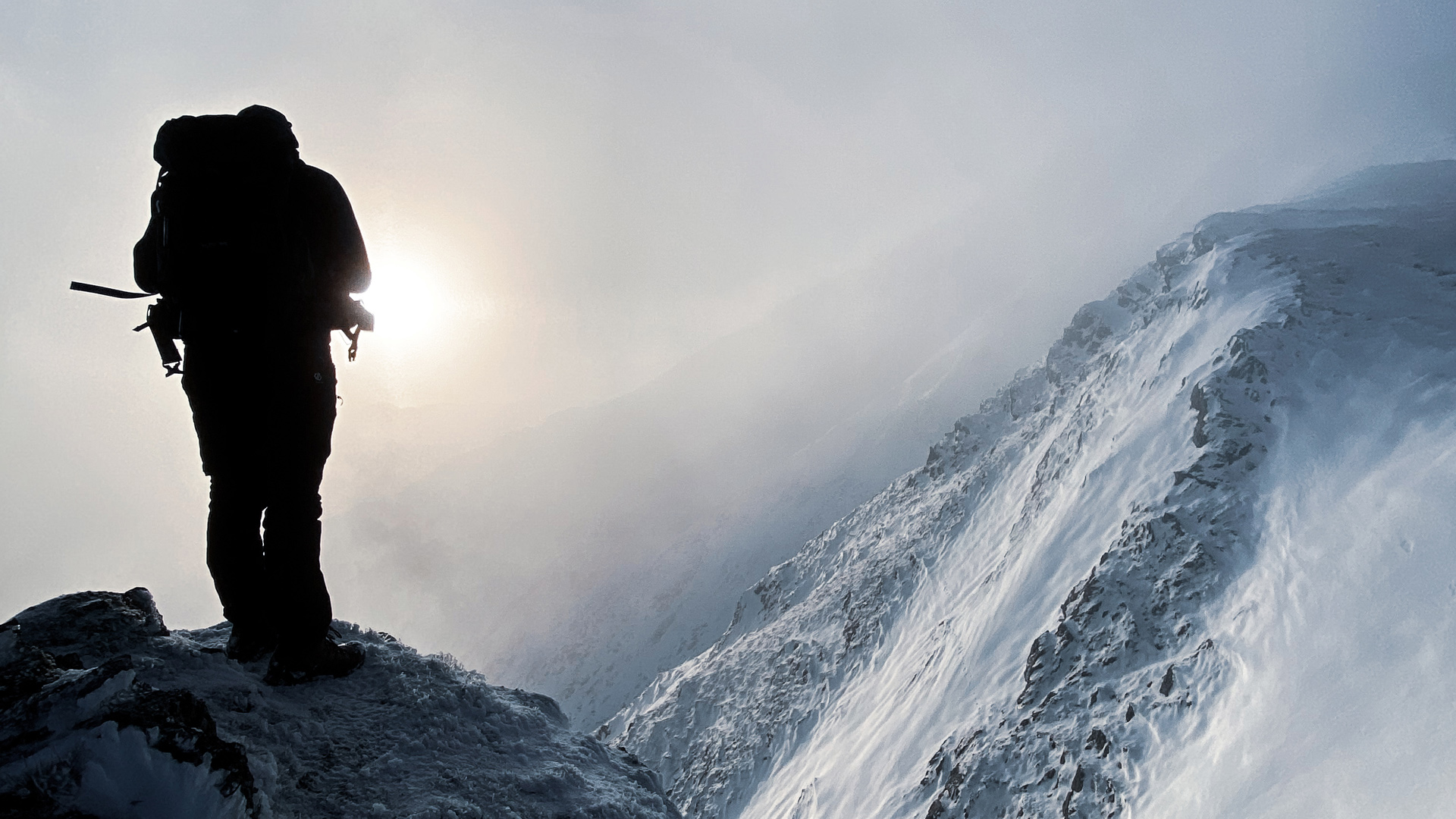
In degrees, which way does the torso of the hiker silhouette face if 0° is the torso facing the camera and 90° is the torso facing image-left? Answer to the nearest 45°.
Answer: approximately 225°
